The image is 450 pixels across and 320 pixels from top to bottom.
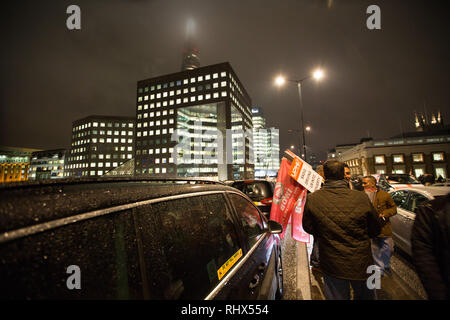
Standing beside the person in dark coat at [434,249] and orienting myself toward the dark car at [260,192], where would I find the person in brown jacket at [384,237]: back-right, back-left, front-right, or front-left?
front-right

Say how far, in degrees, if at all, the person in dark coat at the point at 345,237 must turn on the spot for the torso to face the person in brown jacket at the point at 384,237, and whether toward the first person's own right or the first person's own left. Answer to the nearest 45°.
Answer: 0° — they already face them

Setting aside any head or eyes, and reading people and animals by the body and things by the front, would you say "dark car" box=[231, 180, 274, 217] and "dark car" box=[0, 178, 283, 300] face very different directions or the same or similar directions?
same or similar directions

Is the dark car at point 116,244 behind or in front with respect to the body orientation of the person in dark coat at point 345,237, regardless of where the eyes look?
behind

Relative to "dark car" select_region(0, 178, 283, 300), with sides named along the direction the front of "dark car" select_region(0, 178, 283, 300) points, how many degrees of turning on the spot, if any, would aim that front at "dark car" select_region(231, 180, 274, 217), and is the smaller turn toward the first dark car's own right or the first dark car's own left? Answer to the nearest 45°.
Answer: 0° — it already faces it

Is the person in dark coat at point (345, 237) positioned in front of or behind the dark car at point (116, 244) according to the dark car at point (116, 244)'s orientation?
in front

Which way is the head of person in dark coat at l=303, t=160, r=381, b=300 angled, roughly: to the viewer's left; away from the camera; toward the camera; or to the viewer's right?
away from the camera

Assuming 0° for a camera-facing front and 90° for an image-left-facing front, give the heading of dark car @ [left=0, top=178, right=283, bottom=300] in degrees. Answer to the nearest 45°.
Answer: approximately 225°

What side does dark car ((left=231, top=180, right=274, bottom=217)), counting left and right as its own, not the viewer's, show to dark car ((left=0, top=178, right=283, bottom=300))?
back

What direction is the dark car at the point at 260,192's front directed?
away from the camera

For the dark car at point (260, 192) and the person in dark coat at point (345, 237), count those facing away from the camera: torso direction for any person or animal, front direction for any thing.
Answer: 2

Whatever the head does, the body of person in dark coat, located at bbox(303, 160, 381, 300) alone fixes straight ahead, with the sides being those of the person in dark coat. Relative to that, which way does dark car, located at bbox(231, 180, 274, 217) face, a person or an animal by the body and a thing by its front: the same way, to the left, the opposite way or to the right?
the same way

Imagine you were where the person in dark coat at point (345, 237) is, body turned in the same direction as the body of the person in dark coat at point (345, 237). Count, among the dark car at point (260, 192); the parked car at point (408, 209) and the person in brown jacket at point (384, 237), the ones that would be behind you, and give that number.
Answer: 0

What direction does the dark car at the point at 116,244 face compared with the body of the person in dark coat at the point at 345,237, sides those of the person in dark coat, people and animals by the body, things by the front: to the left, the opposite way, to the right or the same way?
the same way

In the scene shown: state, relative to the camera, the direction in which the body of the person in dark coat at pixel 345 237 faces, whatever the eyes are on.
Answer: away from the camera
